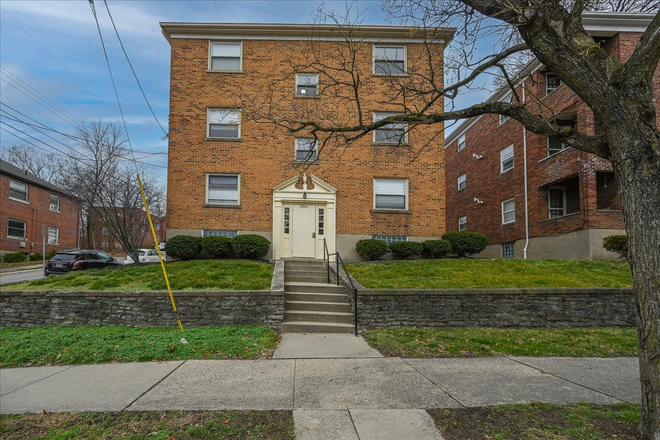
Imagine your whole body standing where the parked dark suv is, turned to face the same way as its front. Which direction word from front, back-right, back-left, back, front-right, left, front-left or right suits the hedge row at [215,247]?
right

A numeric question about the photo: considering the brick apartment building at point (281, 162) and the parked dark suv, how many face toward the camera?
1

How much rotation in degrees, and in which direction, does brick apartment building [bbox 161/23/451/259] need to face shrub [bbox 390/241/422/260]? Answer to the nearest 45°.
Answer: approximately 90° to its left

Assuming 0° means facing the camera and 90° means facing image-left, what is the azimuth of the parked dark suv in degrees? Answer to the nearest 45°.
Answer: approximately 225°

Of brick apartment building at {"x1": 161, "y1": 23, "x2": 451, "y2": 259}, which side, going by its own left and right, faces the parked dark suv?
right

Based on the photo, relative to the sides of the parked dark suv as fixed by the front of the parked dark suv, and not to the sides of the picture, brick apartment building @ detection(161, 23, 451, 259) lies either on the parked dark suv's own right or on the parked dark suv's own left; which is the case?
on the parked dark suv's own right

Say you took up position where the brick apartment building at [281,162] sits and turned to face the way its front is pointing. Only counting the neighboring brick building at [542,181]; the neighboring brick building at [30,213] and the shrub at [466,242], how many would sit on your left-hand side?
2

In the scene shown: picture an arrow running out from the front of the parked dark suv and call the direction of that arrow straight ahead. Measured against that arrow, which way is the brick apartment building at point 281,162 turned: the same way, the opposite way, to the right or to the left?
the opposite way

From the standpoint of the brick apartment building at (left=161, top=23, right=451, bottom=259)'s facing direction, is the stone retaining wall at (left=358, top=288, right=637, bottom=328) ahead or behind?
ahead

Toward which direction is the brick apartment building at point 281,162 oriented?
toward the camera

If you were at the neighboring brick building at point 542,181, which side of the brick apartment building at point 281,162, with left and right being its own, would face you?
left
